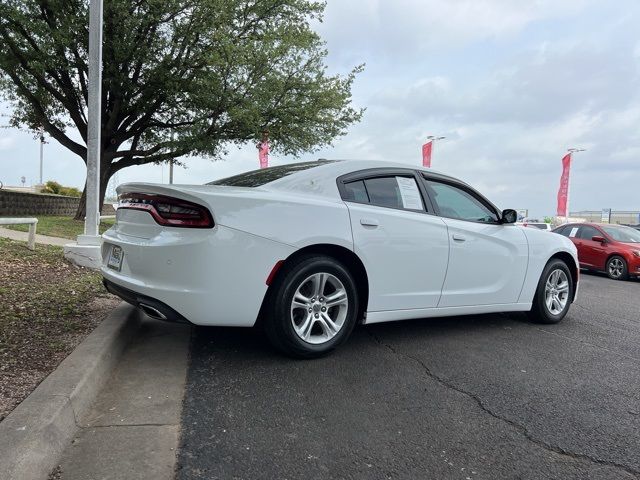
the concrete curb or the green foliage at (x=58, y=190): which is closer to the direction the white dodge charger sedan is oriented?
the green foliage

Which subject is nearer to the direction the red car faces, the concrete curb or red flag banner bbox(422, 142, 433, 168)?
the concrete curb

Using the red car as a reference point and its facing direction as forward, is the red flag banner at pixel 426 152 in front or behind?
behind

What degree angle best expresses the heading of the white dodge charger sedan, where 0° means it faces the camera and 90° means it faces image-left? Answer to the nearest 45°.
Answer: approximately 225°

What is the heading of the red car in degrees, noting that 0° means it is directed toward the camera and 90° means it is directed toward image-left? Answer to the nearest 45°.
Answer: approximately 315°

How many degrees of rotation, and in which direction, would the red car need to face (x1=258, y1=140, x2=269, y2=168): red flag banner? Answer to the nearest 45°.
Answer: approximately 135° to its right

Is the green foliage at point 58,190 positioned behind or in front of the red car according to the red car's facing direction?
behind

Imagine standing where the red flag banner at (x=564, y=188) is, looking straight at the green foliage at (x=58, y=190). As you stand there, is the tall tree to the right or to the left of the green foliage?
left

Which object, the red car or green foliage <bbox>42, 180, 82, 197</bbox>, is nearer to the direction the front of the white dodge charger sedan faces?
the red car

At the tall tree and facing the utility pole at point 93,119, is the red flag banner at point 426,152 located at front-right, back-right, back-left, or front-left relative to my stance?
back-left

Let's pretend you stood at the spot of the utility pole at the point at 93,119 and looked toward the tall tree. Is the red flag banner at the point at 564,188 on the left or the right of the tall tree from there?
right
